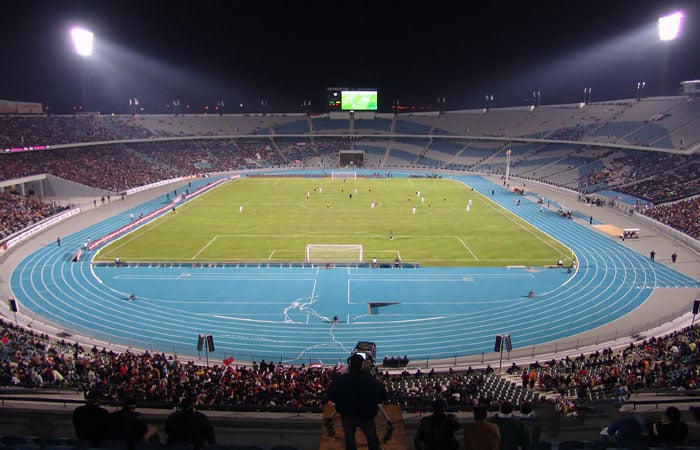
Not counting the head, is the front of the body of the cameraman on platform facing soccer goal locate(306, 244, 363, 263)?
yes

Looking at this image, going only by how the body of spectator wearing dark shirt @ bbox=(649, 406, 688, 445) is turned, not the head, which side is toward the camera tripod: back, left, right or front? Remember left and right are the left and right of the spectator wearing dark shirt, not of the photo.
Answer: left

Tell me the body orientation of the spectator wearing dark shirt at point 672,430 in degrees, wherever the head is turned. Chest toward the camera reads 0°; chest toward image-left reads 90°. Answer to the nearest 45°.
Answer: approximately 180°

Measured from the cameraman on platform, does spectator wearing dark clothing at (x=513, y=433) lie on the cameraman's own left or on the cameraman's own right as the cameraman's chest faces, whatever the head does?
on the cameraman's own right

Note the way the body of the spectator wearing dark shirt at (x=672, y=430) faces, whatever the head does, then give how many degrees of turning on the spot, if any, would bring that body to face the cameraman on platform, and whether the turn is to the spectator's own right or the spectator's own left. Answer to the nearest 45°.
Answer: approximately 135° to the spectator's own left

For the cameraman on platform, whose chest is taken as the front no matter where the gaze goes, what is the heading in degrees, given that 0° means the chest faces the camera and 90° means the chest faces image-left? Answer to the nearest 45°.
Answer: approximately 180°

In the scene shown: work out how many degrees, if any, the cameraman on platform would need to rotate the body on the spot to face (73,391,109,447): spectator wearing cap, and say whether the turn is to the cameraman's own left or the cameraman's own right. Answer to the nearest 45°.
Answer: approximately 90° to the cameraman's own left

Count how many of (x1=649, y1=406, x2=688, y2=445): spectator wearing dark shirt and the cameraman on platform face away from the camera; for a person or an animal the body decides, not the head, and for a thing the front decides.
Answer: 2

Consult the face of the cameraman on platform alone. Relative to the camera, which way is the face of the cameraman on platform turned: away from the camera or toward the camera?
away from the camera
